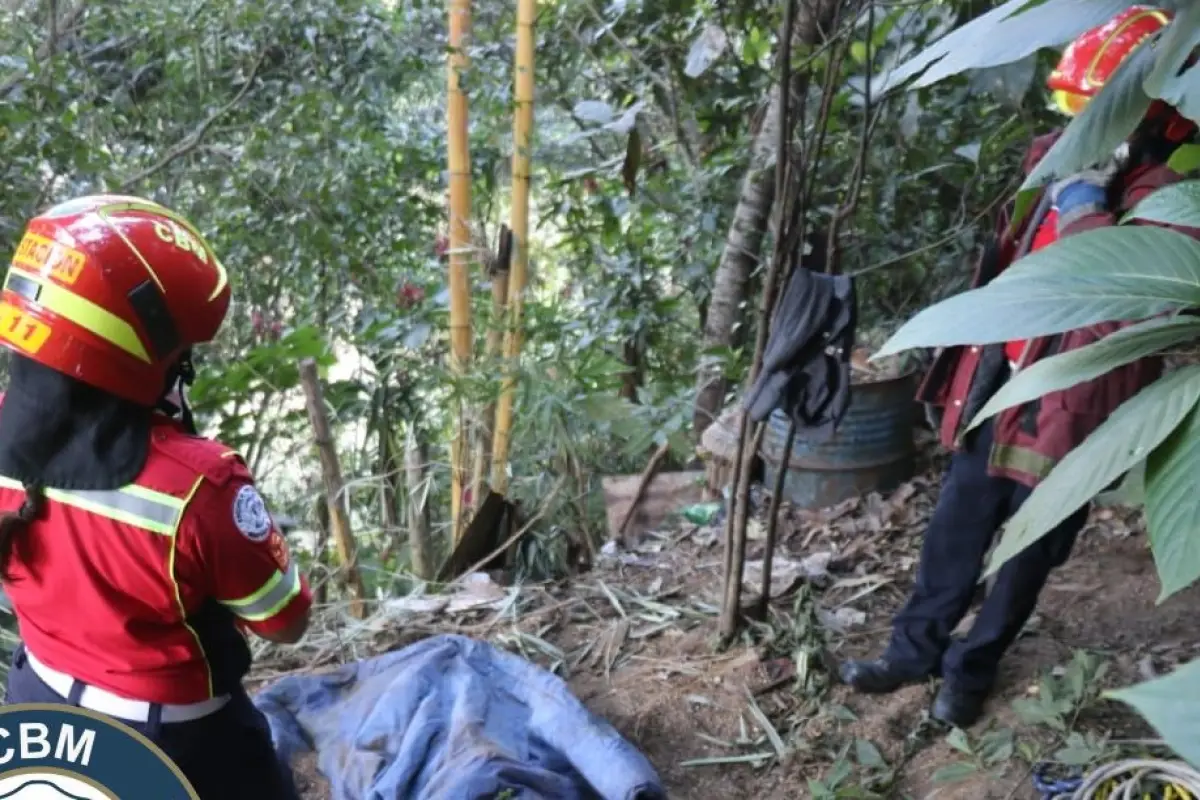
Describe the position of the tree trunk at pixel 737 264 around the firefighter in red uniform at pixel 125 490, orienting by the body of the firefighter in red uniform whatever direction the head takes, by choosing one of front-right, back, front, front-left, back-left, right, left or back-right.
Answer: front

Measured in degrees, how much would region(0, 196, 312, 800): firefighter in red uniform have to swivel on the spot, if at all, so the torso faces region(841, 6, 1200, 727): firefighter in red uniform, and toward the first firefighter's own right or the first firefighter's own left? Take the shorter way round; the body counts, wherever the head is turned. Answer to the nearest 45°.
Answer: approximately 45° to the first firefighter's own right

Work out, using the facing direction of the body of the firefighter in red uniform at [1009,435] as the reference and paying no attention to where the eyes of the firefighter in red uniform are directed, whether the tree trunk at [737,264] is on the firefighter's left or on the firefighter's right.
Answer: on the firefighter's right

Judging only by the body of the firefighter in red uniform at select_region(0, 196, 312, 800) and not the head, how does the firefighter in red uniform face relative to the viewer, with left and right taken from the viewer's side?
facing away from the viewer and to the right of the viewer

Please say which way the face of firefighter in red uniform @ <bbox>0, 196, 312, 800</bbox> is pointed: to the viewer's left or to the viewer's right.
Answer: to the viewer's right

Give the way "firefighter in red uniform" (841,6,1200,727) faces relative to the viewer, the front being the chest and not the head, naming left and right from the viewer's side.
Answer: facing the viewer and to the left of the viewer
